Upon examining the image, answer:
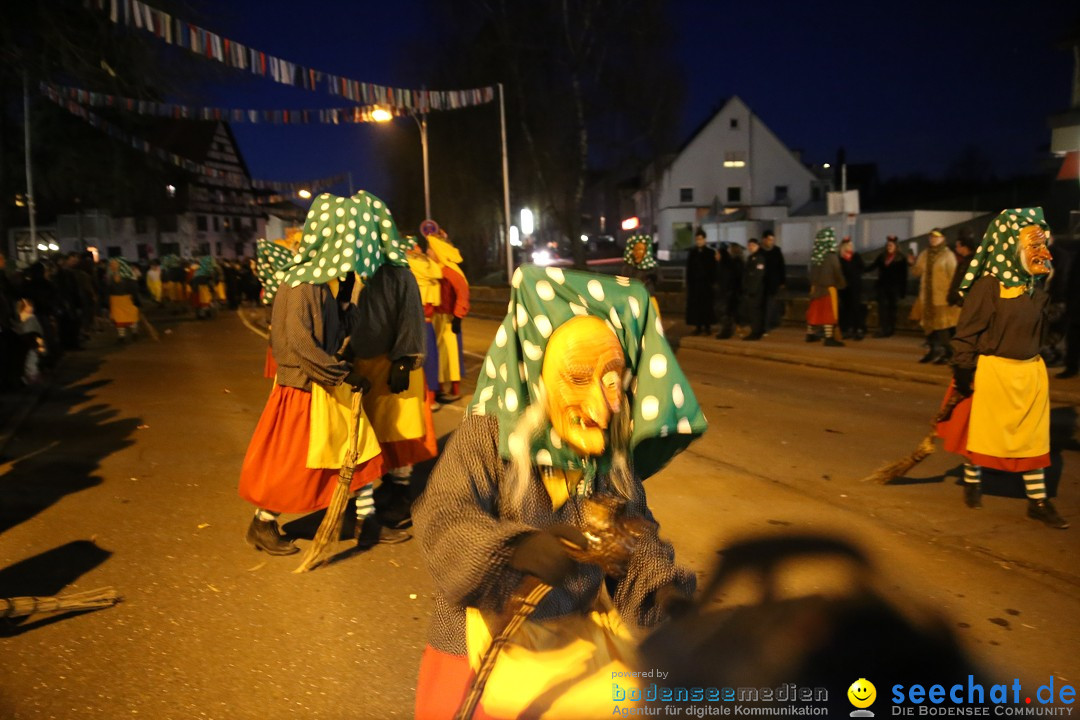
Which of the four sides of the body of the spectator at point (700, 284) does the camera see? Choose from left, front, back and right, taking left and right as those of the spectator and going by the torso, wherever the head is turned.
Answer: front

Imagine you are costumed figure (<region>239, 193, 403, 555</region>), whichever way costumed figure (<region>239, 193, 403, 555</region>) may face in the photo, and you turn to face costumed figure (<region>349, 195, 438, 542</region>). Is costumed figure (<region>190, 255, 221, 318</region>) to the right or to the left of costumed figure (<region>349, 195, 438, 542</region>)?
left

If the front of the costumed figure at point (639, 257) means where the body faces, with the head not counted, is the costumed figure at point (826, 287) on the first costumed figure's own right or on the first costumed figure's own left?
on the first costumed figure's own left

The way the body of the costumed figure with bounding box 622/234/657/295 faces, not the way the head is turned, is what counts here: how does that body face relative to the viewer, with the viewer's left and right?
facing the viewer

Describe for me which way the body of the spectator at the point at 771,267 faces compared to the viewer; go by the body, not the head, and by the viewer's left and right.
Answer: facing the viewer and to the left of the viewer

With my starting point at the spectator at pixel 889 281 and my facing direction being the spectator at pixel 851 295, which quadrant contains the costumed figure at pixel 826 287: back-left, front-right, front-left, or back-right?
front-left

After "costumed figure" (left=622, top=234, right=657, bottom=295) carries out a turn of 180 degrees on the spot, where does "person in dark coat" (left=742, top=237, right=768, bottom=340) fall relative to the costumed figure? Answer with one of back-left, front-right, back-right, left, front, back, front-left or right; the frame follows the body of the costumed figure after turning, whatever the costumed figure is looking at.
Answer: front-right
